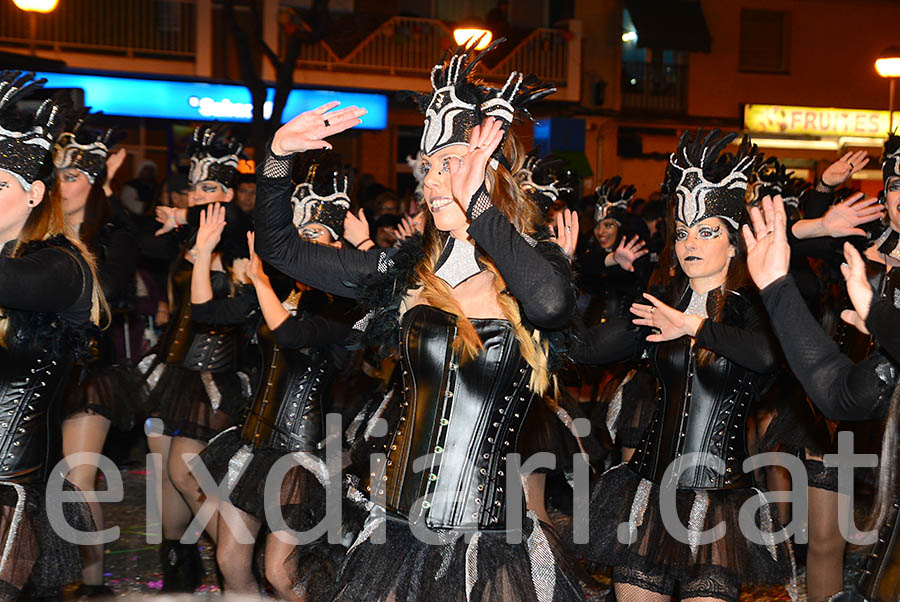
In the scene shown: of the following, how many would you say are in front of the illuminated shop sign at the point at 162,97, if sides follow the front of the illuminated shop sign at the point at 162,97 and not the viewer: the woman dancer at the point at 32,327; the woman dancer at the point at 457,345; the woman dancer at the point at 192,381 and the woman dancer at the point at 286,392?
4

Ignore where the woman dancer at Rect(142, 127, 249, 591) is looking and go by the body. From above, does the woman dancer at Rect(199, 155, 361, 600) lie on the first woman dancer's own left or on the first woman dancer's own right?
on the first woman dancer's own left

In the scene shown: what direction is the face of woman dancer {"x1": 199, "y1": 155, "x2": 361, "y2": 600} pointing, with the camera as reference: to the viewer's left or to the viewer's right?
to the viewer's left

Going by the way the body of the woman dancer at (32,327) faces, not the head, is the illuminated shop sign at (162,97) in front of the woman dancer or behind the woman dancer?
behind

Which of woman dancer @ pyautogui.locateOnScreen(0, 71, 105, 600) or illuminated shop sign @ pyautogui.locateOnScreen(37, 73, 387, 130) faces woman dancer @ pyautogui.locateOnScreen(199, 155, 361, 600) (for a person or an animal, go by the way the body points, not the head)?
the illuminated shop sign

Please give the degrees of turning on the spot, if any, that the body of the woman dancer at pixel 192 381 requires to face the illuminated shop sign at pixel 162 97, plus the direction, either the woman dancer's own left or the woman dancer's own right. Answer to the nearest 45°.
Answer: approximately 135° to the woman dancer's own right
